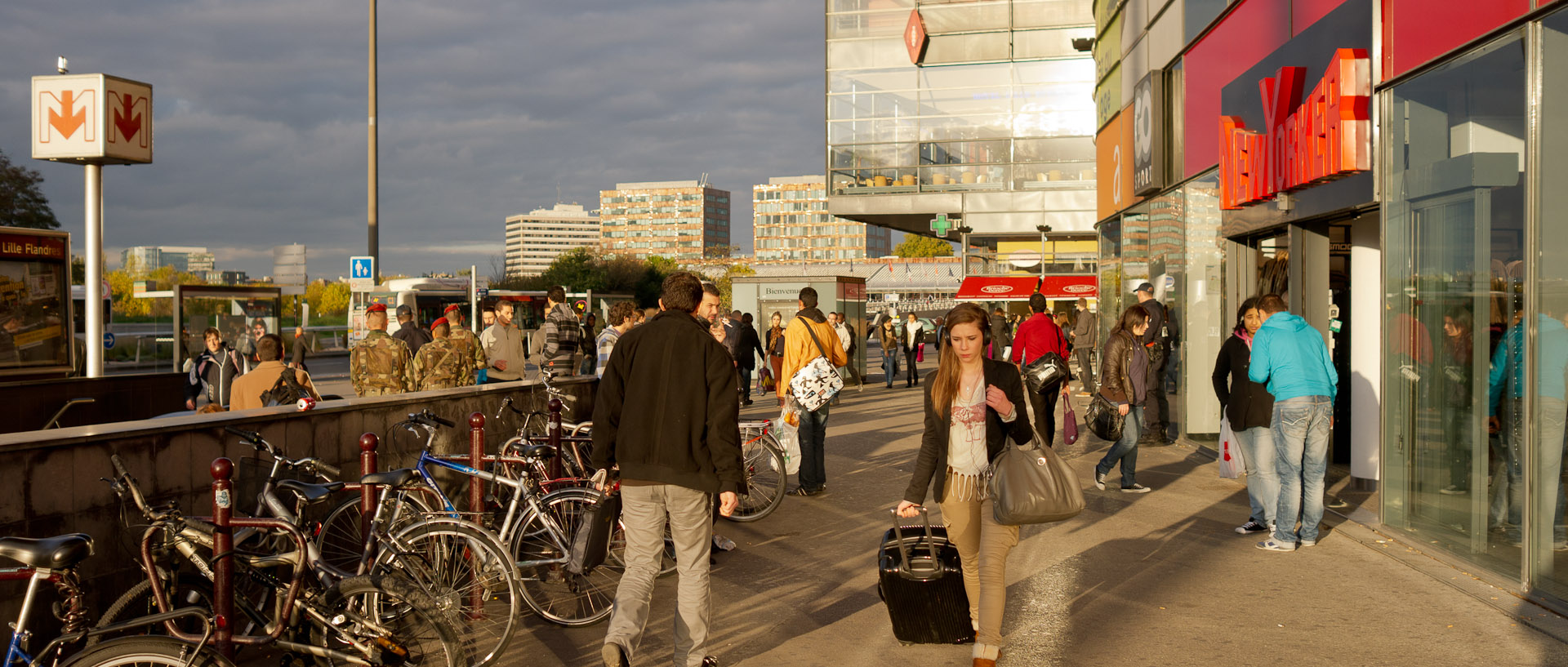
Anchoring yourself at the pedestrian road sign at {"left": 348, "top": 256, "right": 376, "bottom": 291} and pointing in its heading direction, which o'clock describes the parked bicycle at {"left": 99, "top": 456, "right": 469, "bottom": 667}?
The parked bicycle is roughly at 12 o'clock from the pedestrian road sign.

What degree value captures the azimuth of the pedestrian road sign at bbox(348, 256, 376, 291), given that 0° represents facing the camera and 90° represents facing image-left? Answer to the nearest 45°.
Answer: approximately 0°

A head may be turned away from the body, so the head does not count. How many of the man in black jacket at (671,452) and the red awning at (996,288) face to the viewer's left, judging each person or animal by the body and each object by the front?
0

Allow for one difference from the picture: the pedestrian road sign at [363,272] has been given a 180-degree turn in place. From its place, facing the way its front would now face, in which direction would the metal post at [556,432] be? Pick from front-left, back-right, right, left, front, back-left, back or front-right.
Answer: back

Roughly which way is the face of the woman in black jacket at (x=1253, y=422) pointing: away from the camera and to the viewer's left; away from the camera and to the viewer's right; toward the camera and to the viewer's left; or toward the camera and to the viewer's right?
toward the camera and to the viewer's right

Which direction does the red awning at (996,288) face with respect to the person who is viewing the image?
facing the viewer

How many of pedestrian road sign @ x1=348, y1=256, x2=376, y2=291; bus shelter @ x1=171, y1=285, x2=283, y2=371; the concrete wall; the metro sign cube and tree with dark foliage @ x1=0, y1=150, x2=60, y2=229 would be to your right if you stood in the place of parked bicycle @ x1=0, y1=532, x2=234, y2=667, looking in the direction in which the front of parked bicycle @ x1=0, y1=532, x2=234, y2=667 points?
5
